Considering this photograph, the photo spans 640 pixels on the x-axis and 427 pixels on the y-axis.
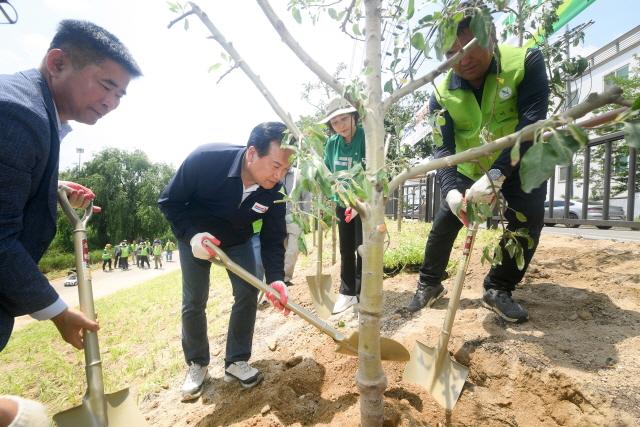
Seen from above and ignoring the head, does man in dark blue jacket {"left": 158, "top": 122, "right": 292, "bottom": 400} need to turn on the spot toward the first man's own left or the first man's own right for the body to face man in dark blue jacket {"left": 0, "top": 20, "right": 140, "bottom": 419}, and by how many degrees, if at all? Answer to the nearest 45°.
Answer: approximately 90° to the first man's own right

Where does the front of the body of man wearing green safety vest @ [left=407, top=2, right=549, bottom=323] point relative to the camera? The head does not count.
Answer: toward the camera

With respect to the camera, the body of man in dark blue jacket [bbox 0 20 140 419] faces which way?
to the viewer's right

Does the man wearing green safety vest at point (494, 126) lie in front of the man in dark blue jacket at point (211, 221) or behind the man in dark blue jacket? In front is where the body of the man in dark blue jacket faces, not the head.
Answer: in front

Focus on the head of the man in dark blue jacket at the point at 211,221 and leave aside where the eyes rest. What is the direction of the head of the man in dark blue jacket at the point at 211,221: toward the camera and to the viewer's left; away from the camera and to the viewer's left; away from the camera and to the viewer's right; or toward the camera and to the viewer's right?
toward the camera and to the viewer's right

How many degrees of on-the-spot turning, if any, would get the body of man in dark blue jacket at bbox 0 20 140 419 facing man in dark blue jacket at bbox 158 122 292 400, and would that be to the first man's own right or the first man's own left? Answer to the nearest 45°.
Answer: approximately 45° to the first man's own left

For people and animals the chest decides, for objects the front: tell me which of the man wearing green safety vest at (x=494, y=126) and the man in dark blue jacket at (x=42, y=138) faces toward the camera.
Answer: the man wearing green safety vest

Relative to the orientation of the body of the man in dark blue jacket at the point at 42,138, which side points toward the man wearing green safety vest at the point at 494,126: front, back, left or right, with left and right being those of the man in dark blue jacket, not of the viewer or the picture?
front

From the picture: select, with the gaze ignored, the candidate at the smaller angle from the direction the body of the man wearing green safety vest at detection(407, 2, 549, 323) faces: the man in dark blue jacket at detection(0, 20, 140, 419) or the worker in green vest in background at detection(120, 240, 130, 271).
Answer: the man in dark blue jacket

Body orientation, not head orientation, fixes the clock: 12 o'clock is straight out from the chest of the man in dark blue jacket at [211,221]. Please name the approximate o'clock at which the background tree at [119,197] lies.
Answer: The background tree is roughly at 7 o'clock from the man in dark blue jacket.

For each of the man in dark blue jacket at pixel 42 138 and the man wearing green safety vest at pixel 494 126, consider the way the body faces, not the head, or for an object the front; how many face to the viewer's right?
1

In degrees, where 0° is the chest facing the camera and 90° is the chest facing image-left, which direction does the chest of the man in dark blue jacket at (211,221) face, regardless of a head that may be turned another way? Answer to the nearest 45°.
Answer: approximately 315°

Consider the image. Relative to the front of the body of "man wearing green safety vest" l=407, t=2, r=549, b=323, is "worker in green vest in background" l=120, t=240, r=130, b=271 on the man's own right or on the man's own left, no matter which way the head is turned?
on the man's own right

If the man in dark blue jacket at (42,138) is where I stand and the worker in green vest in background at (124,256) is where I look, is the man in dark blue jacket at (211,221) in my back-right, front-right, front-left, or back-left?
front-right
